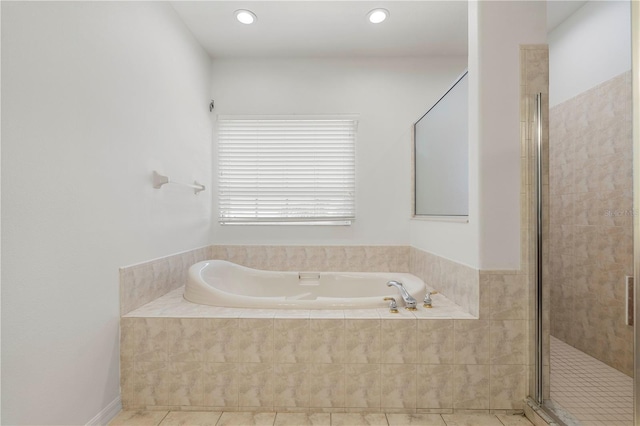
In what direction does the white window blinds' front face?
toward the camera

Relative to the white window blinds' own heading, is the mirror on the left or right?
on its left

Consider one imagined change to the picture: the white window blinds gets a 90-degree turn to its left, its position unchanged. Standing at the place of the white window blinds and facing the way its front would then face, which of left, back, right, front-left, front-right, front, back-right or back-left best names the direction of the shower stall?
front-right
